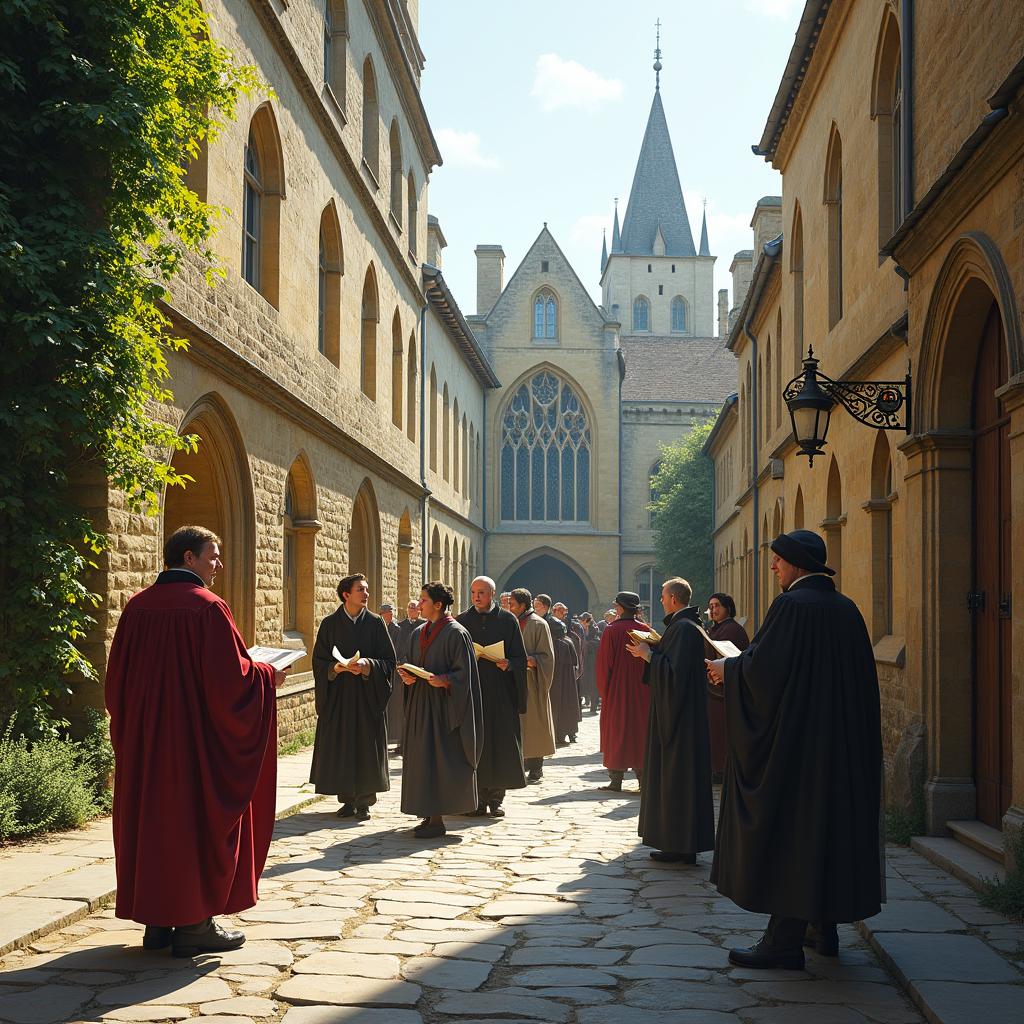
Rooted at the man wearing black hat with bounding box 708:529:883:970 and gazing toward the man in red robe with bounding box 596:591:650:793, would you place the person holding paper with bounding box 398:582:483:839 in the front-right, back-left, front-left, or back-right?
front-left

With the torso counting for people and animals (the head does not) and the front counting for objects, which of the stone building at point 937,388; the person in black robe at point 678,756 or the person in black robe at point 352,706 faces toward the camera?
the person in black robe at point 352,706

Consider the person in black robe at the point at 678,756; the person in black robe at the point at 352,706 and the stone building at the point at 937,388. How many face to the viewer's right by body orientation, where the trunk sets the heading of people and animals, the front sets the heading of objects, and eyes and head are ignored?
0

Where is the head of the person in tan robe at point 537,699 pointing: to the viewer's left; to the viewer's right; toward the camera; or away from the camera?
to the viewer's left

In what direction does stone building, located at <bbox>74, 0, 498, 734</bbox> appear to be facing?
to the viewer's right

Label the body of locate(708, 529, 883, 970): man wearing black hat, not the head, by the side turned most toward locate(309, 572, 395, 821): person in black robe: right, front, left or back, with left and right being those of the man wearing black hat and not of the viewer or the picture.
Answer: front

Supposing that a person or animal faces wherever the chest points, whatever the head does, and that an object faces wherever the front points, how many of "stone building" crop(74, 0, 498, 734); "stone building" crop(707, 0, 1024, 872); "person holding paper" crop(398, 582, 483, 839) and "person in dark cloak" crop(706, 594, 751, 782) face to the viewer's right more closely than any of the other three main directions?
1

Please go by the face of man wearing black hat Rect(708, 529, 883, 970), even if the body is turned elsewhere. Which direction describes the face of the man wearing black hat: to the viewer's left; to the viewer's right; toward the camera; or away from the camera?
to the viewer's left

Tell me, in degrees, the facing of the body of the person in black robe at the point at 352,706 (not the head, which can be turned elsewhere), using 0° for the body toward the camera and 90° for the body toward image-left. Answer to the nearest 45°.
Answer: approximately 0°

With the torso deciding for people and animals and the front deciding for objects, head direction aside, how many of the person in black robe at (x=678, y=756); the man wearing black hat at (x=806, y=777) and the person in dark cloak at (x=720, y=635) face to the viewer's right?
0

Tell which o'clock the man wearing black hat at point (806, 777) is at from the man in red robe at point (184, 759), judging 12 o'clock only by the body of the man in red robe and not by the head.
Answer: The man wearing black hat is roughly at 2 o'clock from the man in red robe.

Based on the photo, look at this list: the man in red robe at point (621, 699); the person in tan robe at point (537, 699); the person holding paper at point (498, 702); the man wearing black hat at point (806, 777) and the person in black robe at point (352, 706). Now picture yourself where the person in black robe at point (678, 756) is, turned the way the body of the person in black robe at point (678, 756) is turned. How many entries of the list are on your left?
1

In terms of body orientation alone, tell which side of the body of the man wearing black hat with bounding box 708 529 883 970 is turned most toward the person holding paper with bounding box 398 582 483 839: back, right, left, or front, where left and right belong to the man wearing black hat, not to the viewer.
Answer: front

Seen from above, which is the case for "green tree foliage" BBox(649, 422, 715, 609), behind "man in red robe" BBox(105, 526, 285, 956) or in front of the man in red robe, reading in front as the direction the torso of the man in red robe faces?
in front

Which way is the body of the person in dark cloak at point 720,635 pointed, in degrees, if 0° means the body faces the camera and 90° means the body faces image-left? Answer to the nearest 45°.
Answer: approximately 45°

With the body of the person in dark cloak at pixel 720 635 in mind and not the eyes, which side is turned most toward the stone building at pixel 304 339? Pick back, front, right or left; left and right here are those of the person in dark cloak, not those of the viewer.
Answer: right

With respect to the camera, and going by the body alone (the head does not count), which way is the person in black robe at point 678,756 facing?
to the viewer's left

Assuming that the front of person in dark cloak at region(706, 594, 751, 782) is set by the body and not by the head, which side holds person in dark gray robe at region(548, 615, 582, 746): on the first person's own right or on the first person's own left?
on the first person's own right

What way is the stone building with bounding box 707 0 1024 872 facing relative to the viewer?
to the viewer's left

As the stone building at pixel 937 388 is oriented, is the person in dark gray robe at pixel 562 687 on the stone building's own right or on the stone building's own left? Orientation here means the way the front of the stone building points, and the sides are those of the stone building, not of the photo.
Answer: on the stone building's own right

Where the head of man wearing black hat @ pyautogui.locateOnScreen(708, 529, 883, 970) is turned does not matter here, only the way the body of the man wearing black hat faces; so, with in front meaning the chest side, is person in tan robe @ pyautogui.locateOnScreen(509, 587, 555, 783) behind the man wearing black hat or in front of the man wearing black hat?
in front

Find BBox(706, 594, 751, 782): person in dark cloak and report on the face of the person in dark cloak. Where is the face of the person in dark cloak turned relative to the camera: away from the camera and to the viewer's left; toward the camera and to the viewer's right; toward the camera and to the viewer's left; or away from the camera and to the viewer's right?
toward the camera and to the viewer's left
